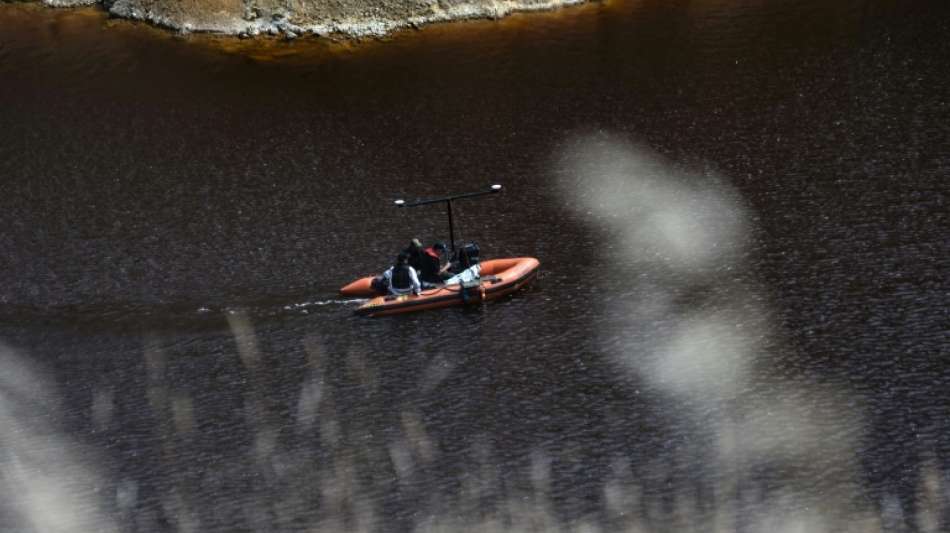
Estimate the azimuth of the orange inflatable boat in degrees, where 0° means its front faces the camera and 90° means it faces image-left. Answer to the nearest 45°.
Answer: approximately 270°

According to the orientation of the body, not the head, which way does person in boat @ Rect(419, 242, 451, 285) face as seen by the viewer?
to the viewer's right

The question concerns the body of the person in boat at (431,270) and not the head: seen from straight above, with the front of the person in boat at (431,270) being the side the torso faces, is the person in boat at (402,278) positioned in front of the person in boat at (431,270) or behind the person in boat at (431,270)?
behind
